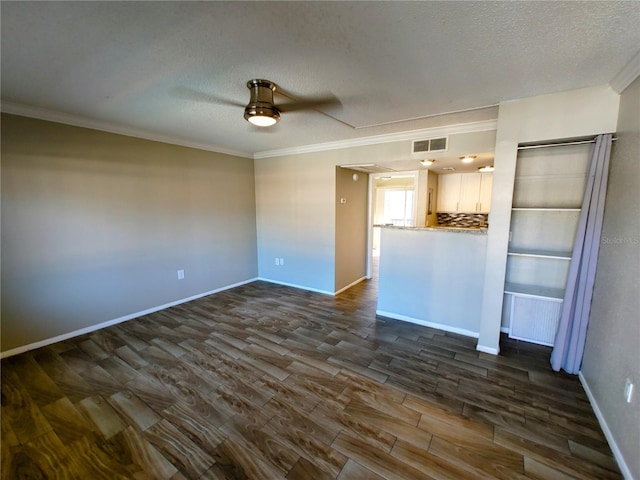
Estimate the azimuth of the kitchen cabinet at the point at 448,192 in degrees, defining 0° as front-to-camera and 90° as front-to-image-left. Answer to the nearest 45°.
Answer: approximately 0°

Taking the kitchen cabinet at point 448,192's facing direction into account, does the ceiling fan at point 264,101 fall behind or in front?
in front

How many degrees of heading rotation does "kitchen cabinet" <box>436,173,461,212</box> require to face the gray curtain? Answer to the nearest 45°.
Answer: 0° — it already faces it

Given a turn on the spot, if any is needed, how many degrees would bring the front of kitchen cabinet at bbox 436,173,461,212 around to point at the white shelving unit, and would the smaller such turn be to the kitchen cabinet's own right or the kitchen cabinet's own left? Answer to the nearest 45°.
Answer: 0° — it already faces it

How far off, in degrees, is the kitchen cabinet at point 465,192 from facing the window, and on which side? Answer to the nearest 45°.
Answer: approximately 135° to its right

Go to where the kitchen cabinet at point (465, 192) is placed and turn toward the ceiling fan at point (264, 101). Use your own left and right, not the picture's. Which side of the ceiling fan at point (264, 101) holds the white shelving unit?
left

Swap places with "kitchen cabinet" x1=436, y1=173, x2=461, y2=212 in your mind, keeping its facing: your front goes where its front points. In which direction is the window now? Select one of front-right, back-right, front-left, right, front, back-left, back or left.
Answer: back-right

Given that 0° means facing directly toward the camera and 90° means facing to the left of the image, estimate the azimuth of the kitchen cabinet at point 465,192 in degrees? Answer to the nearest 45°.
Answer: approximately 0°

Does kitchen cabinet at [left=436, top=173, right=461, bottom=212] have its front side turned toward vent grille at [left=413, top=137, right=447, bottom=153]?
yes
